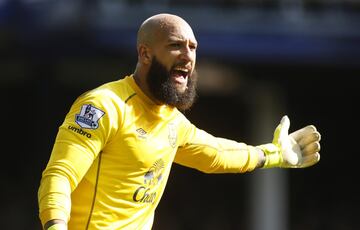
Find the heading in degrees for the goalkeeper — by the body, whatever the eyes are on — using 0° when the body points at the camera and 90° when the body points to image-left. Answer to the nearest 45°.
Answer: approximately 315°
